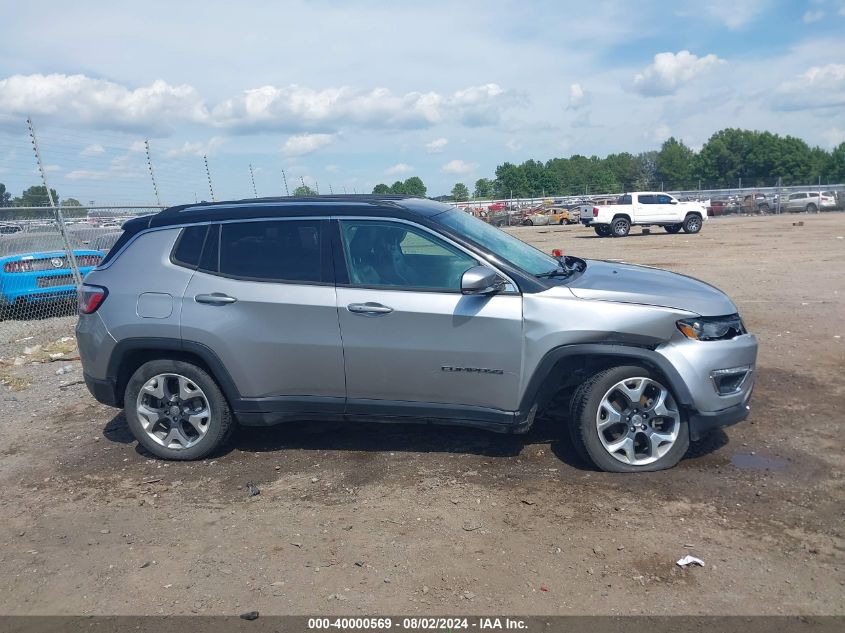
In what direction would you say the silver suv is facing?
to the viewer's right

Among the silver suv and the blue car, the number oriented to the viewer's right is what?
1

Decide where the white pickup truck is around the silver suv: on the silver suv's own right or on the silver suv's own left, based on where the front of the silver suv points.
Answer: on the silver suv's own left

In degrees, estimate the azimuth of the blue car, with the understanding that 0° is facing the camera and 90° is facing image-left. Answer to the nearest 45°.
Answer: approximately 180°

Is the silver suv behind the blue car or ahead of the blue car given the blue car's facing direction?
behind

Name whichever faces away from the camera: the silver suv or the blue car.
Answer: the blue car
